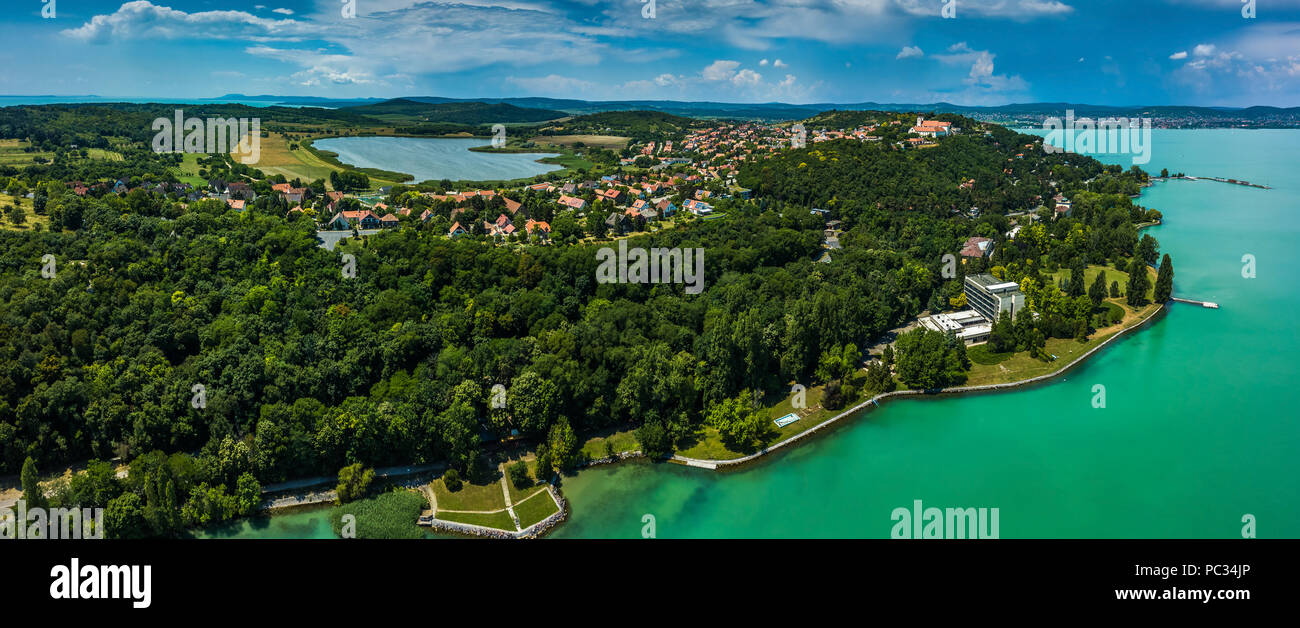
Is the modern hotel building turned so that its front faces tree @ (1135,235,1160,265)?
no

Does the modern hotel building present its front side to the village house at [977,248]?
no

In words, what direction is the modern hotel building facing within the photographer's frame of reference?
facing the viewer and to the left of the viewer

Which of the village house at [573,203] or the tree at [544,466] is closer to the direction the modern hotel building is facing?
the tree

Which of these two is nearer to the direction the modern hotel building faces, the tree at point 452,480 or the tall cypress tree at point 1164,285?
the tree

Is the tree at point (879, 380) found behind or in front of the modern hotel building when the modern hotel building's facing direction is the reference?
in front

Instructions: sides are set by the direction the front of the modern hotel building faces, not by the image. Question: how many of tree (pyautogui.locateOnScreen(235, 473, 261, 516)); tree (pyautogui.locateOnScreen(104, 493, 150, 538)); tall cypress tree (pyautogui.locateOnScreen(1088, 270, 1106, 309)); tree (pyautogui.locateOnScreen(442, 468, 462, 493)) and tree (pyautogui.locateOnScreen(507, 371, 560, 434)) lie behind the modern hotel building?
1

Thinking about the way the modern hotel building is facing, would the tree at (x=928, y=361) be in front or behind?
in front

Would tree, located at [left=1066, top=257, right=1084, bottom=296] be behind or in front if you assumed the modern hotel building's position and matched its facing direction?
behind
